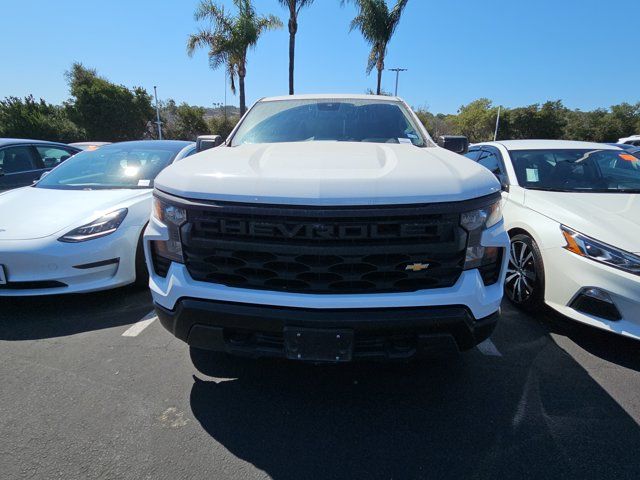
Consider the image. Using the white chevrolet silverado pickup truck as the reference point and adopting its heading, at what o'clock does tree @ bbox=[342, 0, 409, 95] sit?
The tree is roughly at 6 o'clock from the white chevrolet silverado pickup truck.

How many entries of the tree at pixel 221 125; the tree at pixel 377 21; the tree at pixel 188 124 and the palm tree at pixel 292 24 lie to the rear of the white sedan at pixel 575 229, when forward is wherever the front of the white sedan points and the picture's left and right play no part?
4

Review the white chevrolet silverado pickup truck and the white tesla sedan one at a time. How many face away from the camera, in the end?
0

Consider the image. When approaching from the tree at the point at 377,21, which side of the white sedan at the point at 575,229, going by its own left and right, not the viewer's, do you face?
back

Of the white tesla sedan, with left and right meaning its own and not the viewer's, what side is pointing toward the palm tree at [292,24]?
back

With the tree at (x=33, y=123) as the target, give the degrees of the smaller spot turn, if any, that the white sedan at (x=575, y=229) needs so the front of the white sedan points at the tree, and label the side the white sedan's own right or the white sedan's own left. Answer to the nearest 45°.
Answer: approximately 135° to the white sedan's own right

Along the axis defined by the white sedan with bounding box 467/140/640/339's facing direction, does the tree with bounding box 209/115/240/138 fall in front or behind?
behind

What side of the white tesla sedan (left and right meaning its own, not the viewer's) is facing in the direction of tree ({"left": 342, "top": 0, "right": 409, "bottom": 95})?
back

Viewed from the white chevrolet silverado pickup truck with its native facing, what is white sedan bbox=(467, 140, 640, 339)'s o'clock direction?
The white sedan is roughly at 8 o'clock from the white chevrolet silverado pickup truck.

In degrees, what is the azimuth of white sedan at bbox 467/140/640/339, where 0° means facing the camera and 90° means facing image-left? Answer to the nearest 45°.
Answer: approximately 315°
